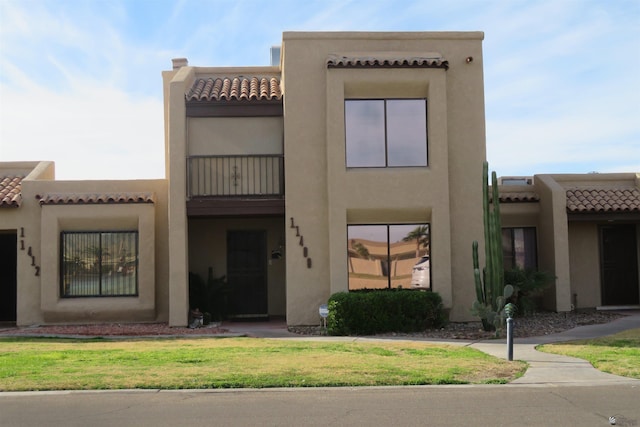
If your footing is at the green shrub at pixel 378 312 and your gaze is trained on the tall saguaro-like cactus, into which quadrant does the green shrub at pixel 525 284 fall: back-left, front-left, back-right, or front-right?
front-left

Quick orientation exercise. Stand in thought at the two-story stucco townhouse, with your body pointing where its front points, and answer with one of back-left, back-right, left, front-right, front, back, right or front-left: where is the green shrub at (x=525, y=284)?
left

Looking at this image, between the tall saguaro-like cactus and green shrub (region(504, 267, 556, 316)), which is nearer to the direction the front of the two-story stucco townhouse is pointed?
the tall saguaro-like cactus

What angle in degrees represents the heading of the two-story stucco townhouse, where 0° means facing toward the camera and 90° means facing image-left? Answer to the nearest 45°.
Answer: approximately 0°

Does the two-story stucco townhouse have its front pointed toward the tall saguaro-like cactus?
no
